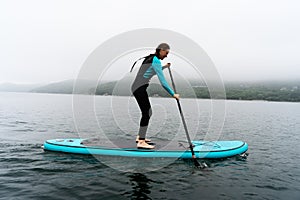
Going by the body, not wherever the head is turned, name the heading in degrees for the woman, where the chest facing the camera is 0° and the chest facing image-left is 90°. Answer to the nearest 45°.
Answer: approximately 270°

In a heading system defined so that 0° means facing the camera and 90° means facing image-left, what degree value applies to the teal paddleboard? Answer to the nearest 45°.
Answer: approximately 270°
